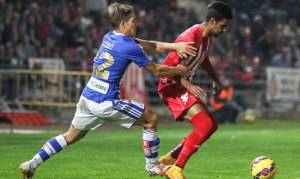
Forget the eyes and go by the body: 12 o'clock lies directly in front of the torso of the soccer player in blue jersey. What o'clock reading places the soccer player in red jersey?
The soccer player in red jersey is roughly at 1 o'clock from the soccer player in blue jersey.

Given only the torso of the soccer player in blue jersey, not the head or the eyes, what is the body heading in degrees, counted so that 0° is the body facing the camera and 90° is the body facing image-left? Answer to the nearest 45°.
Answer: approximately 225°

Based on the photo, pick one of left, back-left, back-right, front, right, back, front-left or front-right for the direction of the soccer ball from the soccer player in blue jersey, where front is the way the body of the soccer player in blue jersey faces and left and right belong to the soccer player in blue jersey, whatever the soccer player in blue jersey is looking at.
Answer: front-right
